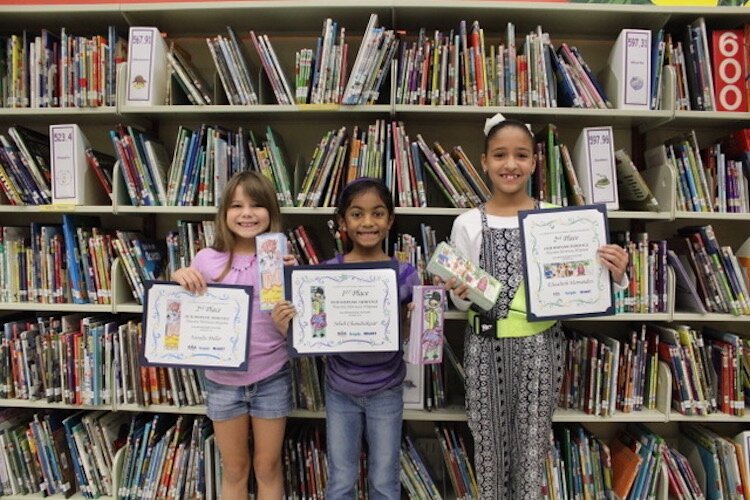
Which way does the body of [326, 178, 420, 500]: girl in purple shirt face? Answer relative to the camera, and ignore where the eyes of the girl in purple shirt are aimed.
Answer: toward the camera

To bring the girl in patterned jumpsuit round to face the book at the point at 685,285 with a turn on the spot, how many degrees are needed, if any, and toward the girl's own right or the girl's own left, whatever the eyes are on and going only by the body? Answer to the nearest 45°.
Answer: approximately 135° to the girl's own left

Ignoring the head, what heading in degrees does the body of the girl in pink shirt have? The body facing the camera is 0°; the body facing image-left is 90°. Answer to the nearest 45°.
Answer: approximately 0°

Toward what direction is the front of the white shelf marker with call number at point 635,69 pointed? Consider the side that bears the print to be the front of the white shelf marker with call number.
toward the camera

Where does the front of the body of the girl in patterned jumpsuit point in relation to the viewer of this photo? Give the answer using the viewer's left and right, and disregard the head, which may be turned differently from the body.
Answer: facing the viewer

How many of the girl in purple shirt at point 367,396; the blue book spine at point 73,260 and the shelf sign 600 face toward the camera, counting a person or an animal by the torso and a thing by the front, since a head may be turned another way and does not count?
3

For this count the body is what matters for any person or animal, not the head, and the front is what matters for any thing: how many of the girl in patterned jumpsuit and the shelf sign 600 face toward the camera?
2

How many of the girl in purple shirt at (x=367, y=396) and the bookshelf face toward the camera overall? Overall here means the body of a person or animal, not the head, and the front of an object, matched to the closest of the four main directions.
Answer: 2
